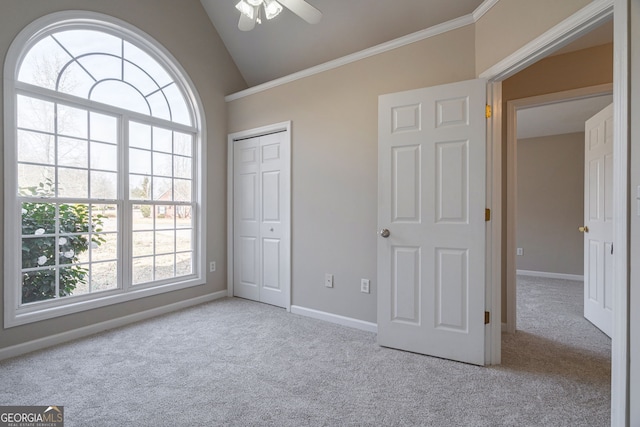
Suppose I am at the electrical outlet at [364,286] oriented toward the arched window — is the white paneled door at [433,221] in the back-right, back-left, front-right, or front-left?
back-left

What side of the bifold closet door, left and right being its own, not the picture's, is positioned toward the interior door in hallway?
left

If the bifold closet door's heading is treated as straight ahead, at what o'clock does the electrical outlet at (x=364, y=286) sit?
The electrical outlet is roughly at 9 o'clock from the bifold closet door.

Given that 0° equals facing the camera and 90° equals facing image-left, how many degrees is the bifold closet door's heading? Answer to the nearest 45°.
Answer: approximately 45°

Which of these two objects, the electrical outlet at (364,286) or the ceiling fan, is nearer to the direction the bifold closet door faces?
the ceiling fan

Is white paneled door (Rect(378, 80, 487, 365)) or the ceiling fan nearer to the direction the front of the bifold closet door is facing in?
the ceiling fan

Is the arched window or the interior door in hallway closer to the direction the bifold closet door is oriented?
the arched window

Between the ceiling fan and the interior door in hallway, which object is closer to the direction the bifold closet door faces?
the ceiling fan

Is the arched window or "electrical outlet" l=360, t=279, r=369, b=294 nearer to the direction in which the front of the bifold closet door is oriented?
the arched window

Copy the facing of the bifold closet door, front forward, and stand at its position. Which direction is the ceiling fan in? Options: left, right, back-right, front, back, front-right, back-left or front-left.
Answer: front-left
